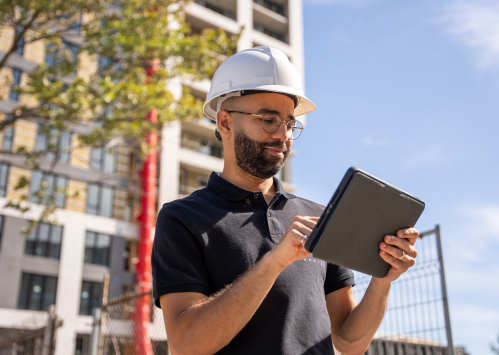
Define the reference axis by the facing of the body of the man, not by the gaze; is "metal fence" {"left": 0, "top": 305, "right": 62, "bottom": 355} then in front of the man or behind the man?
behind

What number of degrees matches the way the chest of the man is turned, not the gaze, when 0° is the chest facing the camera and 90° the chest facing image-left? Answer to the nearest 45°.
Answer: approximately 315°

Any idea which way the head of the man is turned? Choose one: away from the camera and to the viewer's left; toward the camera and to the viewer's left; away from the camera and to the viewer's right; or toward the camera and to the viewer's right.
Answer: toward the camera and to the viewer's right

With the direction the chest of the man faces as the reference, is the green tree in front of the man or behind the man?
behind

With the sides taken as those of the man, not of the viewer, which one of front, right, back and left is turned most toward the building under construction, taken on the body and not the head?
back

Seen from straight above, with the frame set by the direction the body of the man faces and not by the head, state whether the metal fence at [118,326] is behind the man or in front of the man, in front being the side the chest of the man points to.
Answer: behind
